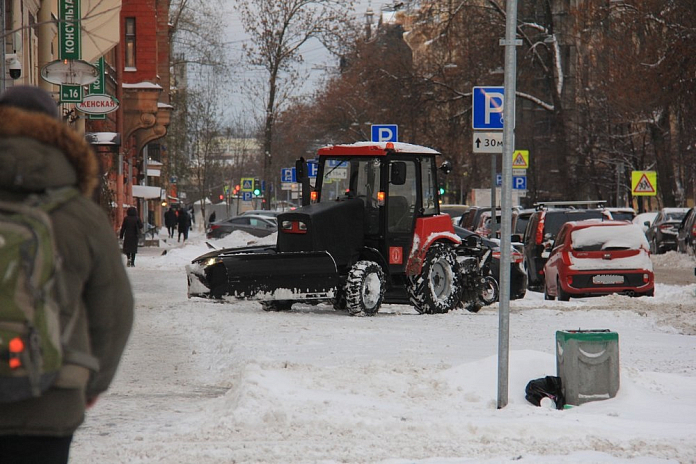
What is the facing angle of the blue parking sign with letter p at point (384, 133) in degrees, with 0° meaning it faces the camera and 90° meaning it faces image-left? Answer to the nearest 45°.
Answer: approximately 0°

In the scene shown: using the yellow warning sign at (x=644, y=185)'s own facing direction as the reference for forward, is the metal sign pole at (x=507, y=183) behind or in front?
in front

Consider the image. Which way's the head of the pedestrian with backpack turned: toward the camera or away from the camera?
away from the camera

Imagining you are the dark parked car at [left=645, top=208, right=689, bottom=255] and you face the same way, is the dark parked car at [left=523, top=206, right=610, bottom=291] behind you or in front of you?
behind

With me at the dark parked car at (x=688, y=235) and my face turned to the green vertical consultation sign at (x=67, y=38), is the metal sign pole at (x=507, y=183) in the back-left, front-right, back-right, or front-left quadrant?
front-left

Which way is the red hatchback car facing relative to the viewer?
away from the camera

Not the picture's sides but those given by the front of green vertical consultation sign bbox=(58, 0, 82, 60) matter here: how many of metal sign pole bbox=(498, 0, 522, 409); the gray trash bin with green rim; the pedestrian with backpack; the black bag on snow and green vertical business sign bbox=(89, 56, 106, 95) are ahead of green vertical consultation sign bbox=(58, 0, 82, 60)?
4

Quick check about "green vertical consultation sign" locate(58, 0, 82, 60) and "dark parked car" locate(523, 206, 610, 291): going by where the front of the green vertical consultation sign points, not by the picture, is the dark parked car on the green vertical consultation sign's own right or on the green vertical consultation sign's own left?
on the green vertical consultation sign's own left

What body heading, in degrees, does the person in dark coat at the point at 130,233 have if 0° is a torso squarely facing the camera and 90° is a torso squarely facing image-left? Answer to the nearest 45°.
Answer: approximately 180°

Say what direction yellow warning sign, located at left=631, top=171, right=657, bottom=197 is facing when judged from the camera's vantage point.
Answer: facing the viewer

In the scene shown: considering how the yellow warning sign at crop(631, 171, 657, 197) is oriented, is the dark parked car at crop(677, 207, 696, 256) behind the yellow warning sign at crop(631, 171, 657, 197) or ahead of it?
ahead

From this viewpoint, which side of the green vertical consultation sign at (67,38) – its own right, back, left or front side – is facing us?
front

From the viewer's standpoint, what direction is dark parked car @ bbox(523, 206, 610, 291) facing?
away from the camera

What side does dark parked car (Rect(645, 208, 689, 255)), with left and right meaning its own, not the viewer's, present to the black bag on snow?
back

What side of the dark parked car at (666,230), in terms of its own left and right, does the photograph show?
back

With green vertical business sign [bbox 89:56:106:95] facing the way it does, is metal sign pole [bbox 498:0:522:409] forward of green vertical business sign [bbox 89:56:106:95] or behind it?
forward
